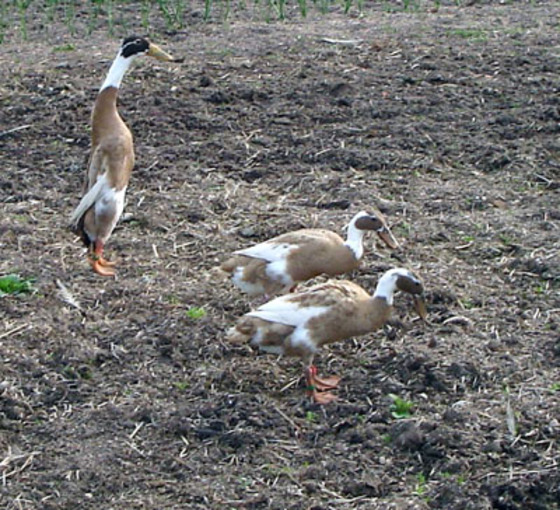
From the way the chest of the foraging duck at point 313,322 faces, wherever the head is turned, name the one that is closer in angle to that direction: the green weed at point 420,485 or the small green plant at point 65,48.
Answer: the green weed

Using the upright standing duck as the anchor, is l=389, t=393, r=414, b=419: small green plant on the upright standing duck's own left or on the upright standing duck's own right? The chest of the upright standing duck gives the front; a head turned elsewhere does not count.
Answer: on the upright standing duck's own right

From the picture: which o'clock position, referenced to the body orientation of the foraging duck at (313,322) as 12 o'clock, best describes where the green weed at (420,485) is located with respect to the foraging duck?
The green weed is roughly at 2 o'clock from the foraging duck.

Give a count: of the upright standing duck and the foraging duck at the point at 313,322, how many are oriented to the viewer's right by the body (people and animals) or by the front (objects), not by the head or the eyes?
2

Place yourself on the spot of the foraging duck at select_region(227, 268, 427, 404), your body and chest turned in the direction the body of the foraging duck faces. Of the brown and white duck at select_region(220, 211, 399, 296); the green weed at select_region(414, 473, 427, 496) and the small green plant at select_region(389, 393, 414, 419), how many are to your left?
1

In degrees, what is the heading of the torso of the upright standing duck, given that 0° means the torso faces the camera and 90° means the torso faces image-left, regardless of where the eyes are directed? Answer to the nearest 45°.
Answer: approximately 270°

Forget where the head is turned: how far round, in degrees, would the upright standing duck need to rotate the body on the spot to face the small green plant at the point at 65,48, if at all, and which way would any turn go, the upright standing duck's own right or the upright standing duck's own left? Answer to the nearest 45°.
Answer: approximately 90° to the upright standing duck's own left

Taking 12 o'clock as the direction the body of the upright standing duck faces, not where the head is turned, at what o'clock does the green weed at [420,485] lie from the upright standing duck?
The green weed is roughly at 2 o'clock from the upright standing duck.

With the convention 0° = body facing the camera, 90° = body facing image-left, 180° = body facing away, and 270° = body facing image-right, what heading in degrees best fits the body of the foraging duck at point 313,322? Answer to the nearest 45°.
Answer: approximately 270°

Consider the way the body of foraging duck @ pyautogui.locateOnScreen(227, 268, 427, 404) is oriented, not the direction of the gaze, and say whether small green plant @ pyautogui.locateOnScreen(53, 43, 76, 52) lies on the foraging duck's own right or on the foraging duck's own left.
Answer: on the foraging duck's own left
